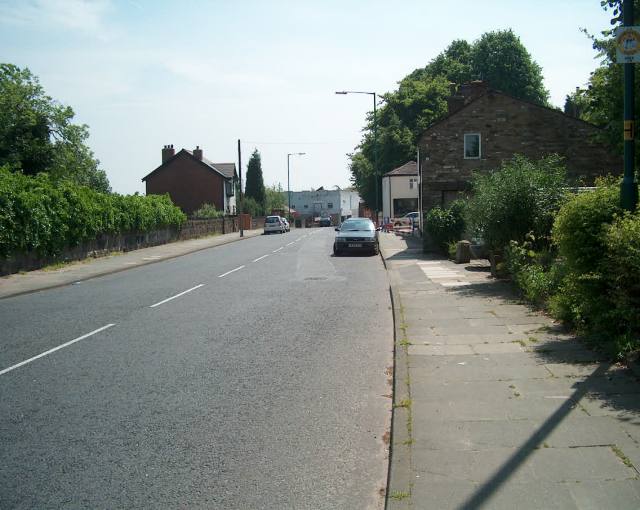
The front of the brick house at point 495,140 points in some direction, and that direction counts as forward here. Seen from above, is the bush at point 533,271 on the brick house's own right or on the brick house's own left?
on the brick house's own left

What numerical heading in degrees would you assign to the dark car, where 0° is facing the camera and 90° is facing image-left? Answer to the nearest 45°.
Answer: approximately 0°

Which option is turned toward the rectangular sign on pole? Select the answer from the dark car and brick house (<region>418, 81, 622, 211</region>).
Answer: the dark car

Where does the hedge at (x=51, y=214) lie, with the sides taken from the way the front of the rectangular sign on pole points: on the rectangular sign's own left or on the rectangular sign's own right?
on the rectangular sign's own right

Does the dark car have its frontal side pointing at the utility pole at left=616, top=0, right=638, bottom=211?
yes

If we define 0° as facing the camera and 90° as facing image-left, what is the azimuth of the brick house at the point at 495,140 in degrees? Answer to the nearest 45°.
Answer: approximately 90°

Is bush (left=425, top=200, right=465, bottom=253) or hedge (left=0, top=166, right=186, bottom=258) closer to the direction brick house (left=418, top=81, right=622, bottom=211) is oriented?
the hedge

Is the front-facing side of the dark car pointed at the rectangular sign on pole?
yes

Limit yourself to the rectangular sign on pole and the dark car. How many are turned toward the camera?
2

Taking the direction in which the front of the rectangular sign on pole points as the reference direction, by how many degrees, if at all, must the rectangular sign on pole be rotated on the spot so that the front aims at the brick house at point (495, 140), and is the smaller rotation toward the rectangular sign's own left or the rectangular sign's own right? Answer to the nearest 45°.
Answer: approximately 180°

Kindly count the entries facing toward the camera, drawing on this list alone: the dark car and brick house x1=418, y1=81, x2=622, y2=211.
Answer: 1

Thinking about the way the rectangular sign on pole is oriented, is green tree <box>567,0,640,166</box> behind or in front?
behind

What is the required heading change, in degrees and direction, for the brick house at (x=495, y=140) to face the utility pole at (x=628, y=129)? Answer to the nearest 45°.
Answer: approximately 90° to its left

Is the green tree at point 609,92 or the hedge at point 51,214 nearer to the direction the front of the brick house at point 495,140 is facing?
the hedge
